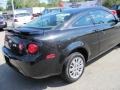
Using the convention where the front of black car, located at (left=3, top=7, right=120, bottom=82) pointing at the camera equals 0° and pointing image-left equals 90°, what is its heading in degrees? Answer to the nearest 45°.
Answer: approximately 225°
